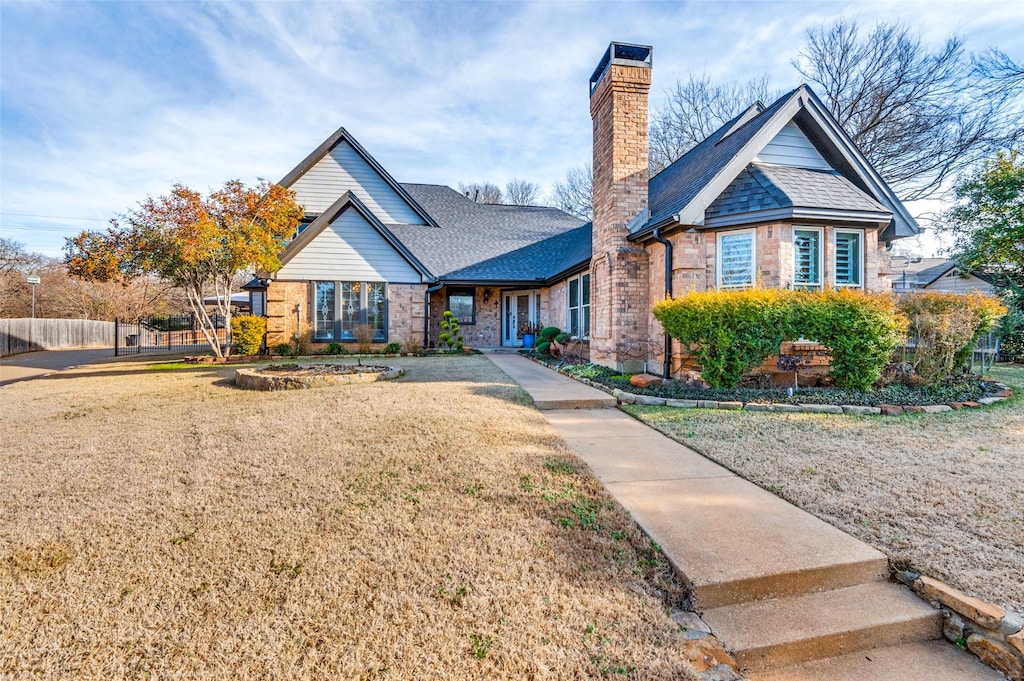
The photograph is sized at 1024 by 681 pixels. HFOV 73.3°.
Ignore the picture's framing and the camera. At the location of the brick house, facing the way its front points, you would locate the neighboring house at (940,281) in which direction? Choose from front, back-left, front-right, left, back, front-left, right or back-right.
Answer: back-left

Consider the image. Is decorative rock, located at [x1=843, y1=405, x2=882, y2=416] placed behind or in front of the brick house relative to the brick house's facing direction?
in front

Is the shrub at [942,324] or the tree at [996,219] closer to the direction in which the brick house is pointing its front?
the shrub

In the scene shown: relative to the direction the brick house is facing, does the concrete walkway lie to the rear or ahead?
ahead

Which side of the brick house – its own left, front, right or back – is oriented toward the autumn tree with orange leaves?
right

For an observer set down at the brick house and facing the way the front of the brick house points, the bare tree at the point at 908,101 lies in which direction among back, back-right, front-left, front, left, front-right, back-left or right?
back-left

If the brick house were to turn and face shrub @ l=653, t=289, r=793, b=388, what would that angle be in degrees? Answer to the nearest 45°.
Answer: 0° — it already faces it

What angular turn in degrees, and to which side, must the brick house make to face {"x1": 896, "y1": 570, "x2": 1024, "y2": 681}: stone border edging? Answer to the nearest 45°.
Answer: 0° — it already faces it

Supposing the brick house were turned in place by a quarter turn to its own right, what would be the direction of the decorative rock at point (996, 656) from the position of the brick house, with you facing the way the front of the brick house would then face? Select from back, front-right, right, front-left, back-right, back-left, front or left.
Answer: left

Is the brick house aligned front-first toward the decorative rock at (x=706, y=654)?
yes

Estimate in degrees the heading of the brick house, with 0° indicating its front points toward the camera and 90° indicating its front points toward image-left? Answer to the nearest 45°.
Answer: approximately 0°

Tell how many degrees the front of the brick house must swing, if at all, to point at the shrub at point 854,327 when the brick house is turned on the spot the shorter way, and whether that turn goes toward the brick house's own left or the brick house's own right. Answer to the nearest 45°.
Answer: approximately 45° to the brick house's own left

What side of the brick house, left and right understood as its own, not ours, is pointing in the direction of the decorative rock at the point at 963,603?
front

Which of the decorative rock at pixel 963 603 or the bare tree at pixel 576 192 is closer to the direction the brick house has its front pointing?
the decorative rock

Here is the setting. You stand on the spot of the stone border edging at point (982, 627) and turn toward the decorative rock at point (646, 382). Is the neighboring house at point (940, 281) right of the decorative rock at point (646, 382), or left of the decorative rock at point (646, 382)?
right

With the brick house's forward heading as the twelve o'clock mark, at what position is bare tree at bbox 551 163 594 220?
The bare tree is roughly at 6 o'clock from the brick house.
